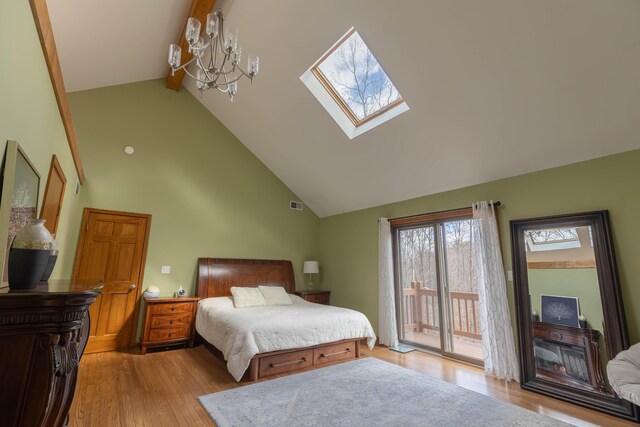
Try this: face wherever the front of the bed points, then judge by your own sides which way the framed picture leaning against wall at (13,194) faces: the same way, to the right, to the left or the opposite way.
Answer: to the left

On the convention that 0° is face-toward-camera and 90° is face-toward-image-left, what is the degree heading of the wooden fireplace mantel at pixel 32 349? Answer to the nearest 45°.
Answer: approximately 270°

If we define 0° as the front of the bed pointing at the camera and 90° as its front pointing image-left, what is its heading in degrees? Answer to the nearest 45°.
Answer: approximately 315°

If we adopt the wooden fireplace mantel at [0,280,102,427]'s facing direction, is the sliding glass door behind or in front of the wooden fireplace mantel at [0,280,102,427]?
in front

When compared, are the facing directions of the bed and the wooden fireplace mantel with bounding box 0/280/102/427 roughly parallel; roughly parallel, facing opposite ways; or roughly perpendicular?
roughly perpendicular

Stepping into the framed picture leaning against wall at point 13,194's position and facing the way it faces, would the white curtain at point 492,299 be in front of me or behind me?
in front

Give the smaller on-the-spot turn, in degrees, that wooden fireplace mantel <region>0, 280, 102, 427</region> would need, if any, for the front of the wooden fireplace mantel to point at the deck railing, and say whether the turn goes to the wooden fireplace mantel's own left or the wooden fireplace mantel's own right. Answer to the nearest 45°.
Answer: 0° — it already faces it

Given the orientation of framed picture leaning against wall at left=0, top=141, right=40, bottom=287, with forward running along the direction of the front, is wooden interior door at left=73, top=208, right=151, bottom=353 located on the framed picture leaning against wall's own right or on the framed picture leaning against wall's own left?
on the framed picture leaning against wall's own left

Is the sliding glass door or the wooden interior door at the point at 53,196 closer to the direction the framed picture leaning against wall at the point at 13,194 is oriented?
the sliding glass door

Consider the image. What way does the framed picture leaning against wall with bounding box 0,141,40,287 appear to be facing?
to the viewer's right

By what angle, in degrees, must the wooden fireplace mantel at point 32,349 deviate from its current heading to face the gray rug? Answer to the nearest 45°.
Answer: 0° — it already faces it

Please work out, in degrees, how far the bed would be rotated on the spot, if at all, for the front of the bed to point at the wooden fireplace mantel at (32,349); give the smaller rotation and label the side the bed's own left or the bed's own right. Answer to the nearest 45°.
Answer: approximately 45° to the bed's own right
